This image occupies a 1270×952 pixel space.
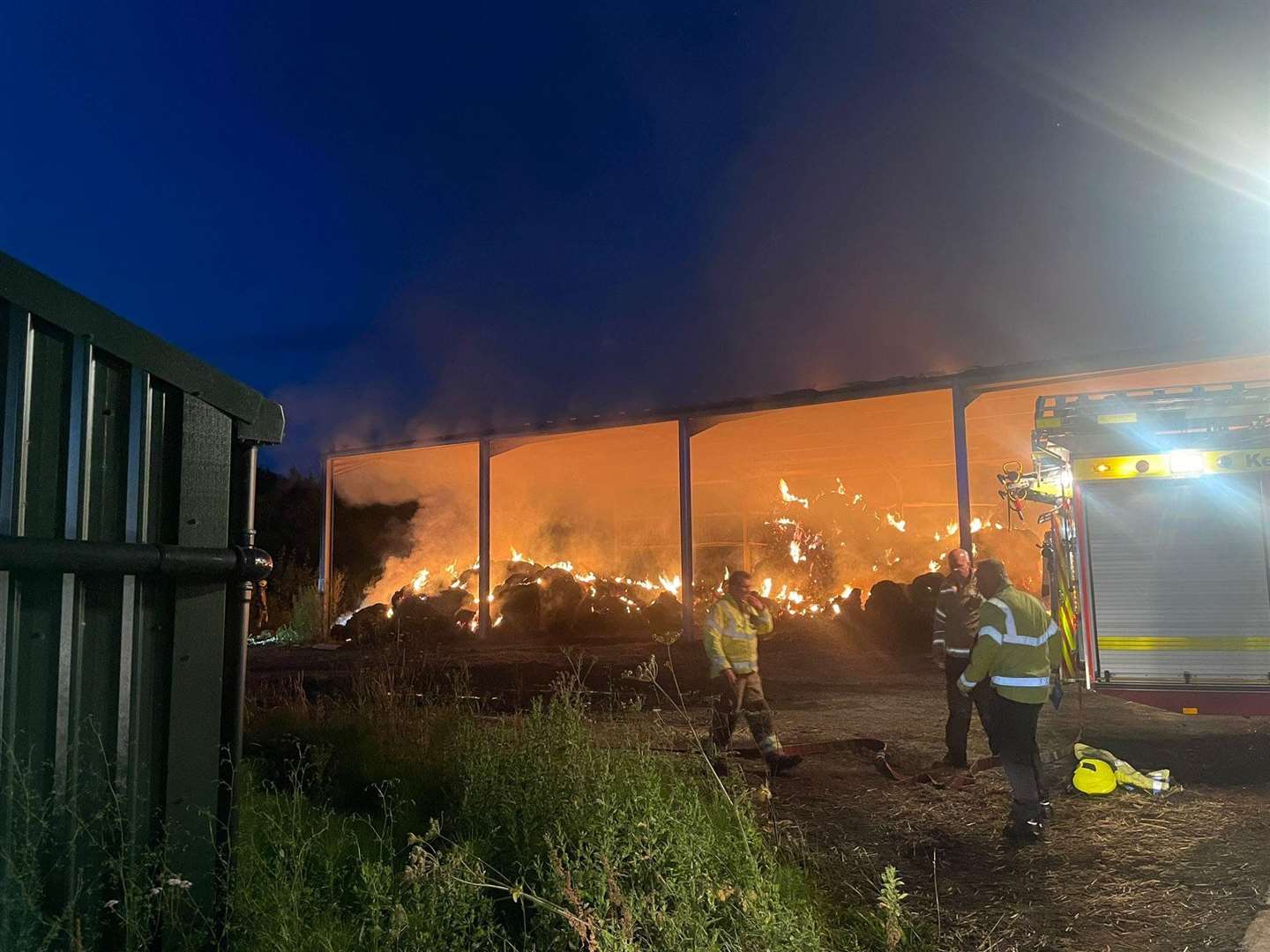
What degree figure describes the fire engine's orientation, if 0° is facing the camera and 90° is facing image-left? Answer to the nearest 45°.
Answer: approximately 270°

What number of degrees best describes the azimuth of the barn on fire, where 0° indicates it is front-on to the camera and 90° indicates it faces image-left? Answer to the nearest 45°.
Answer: approximately 45°

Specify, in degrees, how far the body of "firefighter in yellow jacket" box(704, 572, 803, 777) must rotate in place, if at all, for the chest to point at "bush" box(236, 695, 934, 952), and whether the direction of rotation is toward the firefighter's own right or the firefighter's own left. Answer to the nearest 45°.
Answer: approximately 45° to the firefighter's own right

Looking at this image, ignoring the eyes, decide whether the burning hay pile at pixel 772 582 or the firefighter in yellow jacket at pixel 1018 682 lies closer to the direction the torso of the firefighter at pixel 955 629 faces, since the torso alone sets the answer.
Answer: the firefighter in yellow jacket

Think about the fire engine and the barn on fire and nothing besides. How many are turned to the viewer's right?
1

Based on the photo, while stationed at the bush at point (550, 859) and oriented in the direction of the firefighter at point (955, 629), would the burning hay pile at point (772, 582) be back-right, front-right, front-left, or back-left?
front-left

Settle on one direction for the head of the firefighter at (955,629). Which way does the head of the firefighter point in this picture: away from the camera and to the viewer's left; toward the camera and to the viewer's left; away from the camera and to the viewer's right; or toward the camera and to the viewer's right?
toward the camera and to the viewer's right

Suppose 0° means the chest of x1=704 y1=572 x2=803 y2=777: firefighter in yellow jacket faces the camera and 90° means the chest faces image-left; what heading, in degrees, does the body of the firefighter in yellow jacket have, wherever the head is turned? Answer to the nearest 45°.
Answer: approximately 315°

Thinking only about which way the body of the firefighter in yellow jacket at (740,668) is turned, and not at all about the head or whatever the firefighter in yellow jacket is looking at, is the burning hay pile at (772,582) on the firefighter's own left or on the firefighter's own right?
on the firefighter's own left

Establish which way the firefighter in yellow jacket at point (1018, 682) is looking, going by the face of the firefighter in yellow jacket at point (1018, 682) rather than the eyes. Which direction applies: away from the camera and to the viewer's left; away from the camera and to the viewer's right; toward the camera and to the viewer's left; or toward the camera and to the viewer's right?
away from the camera and to the viewer's left

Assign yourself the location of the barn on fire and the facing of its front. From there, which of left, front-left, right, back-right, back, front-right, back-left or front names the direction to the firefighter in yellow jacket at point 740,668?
front-left
